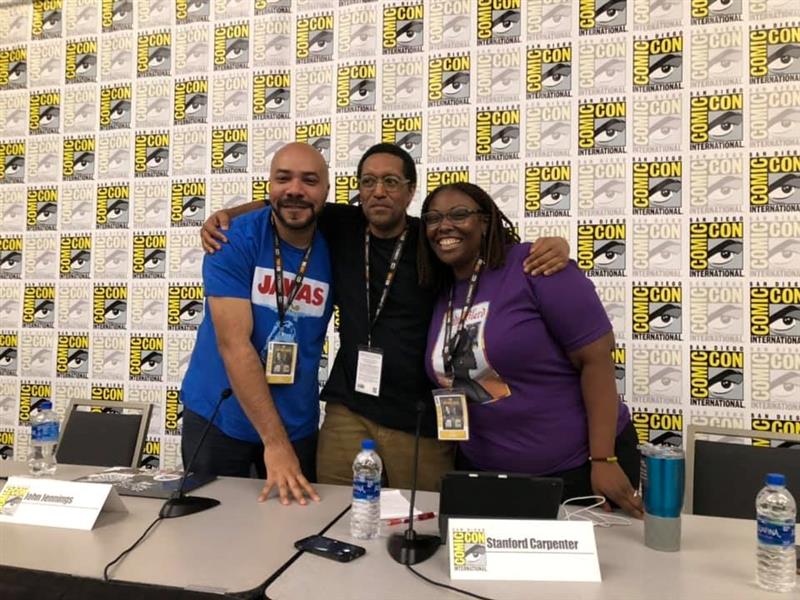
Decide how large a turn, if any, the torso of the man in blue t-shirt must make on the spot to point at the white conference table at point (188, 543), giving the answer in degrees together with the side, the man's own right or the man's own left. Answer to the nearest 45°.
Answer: approximately 45° to the man's own right

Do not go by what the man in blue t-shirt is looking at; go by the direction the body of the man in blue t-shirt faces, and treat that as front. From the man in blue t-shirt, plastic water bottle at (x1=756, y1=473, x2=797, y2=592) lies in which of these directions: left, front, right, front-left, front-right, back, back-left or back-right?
front

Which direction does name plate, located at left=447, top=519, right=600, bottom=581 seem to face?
toward the camera

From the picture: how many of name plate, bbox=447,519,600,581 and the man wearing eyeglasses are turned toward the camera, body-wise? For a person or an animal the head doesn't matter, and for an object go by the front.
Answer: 2

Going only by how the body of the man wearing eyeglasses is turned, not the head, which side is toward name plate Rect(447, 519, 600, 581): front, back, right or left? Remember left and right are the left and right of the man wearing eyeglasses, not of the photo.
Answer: front

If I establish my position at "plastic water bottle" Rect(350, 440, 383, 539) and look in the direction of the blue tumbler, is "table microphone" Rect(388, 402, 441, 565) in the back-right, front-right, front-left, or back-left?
front-right

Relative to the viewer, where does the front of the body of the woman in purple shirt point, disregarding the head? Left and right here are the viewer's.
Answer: facing the viewer and to the left of the viewer

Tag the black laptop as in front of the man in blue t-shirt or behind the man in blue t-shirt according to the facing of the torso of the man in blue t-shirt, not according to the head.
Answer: in front

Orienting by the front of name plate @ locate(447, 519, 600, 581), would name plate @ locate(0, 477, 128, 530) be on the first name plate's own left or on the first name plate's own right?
on the first name plate's own right
